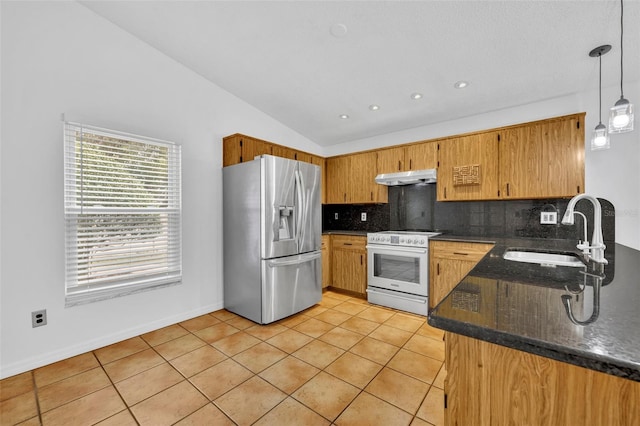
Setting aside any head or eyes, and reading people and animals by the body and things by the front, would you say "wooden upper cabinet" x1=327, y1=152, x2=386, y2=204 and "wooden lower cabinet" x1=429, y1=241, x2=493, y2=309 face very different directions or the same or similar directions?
same or similar directions

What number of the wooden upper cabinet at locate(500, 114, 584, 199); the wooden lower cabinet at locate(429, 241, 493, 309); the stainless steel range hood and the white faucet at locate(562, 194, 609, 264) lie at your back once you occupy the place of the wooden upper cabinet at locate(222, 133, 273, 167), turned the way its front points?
0

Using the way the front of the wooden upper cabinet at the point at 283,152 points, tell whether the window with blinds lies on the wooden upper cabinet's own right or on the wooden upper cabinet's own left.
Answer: on the wooden upper cabinet's own right

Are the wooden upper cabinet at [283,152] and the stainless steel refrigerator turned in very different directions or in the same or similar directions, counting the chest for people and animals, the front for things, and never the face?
same or similar directions

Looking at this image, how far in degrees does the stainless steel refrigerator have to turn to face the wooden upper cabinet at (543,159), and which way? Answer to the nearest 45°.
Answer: approximately 45° to its left

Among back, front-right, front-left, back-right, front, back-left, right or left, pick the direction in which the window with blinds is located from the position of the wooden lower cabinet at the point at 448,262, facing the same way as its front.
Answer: front-right

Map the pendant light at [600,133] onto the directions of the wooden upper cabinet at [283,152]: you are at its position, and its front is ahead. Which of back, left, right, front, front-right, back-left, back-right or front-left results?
front

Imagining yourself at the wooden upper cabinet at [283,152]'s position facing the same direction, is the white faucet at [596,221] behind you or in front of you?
in front

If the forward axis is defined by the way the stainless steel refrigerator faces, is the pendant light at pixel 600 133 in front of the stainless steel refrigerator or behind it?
in front

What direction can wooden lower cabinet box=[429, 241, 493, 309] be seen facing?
toward the camera

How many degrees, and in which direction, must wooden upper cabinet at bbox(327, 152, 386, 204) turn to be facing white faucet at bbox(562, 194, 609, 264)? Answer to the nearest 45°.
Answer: approximately 90° to its left

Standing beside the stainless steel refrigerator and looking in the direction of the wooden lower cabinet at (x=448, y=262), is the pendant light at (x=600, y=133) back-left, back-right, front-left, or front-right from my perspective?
front-right

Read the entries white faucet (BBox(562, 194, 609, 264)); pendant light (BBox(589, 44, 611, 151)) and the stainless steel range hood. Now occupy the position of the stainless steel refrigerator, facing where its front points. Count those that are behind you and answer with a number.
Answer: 0

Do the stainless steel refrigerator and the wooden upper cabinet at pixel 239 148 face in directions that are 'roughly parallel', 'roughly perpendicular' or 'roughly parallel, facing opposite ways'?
roughly parallel

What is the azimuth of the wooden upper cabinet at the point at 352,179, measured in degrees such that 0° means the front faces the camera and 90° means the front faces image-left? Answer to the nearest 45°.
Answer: approximately 45°
